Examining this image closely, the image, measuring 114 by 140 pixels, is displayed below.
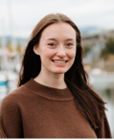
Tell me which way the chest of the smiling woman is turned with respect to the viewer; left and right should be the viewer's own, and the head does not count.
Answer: facing the viewer and to the right of the viewer
